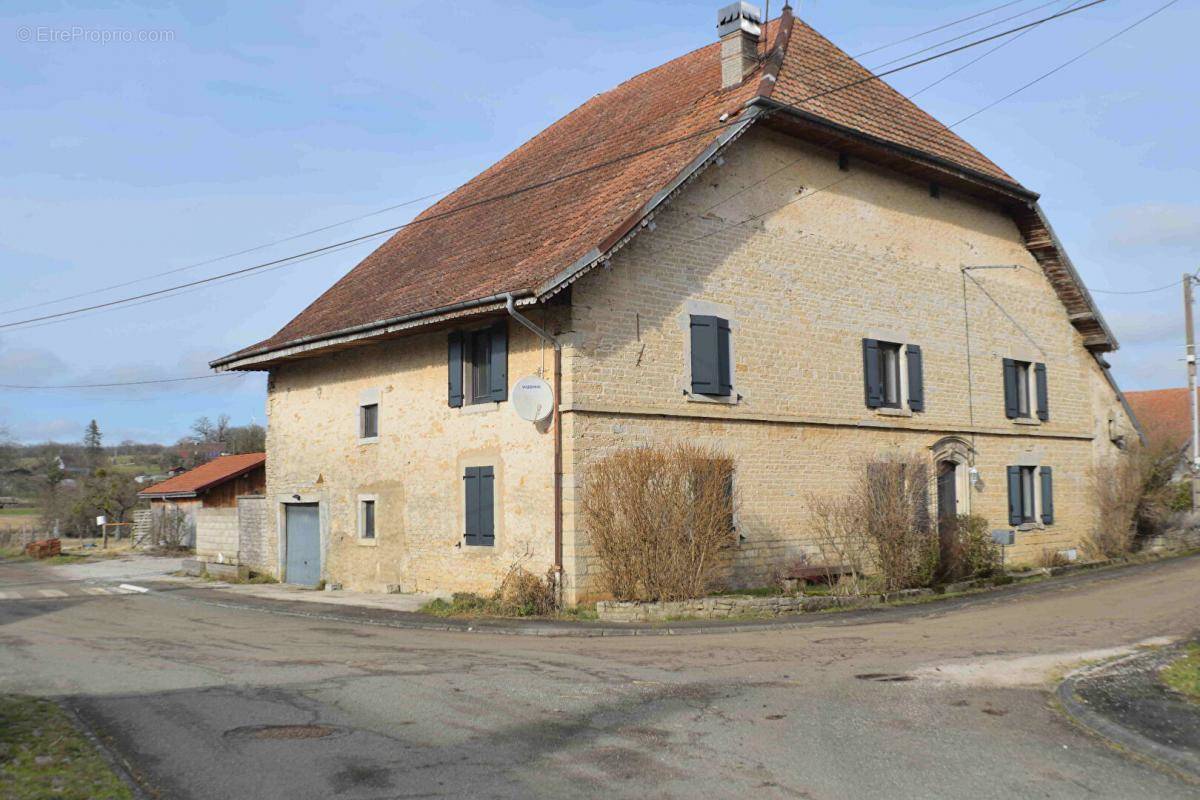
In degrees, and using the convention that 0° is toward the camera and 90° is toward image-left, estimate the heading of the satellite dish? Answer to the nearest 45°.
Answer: approximately 0°

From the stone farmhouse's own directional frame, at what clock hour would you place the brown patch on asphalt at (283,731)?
The brown patch on asphalt is roughly at 2 o'clock from the stone farmhouse.

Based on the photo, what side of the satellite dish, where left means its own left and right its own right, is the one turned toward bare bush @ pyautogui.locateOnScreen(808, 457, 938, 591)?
left

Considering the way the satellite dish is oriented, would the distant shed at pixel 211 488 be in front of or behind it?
behind

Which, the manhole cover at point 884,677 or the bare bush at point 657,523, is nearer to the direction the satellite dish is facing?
the manhole cover

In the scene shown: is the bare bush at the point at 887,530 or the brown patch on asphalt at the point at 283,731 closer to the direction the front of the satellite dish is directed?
the brown patch on asphalt

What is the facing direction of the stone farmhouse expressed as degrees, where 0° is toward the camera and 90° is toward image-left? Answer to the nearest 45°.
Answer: approximately 315°

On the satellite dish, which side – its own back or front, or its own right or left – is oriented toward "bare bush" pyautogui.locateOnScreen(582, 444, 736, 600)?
left

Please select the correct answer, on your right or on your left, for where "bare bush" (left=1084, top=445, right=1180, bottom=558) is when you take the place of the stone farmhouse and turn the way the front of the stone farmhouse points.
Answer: on your left

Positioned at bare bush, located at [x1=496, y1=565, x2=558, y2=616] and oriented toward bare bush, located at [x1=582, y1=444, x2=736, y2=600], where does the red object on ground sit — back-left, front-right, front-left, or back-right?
back-left
